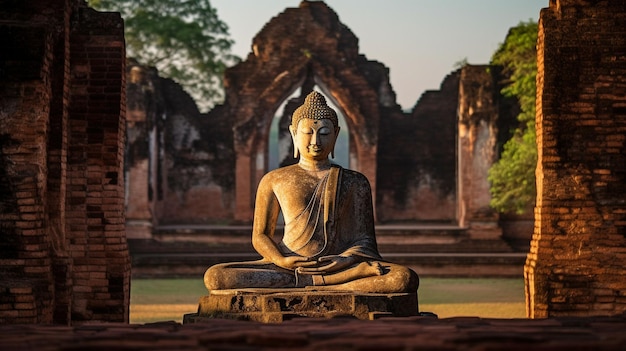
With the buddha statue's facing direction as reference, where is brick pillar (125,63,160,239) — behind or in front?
behind

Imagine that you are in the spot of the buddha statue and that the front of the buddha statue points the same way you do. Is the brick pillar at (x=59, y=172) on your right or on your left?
on your right

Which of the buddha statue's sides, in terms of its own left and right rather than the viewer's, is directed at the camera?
front

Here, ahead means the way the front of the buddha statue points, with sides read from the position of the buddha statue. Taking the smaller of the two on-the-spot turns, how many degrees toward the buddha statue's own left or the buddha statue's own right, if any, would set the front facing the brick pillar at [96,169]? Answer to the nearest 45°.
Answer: approximately 135° to the buddha statue's own right

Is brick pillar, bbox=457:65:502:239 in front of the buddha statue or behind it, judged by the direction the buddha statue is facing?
behind

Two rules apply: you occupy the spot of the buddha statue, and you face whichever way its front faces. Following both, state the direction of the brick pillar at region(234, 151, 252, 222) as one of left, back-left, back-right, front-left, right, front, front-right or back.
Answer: back

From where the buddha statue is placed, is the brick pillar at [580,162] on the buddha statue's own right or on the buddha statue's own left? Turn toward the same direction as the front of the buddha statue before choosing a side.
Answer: on the buddha statue's own left

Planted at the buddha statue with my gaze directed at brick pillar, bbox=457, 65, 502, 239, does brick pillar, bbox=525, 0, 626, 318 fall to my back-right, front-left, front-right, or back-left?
front-right
